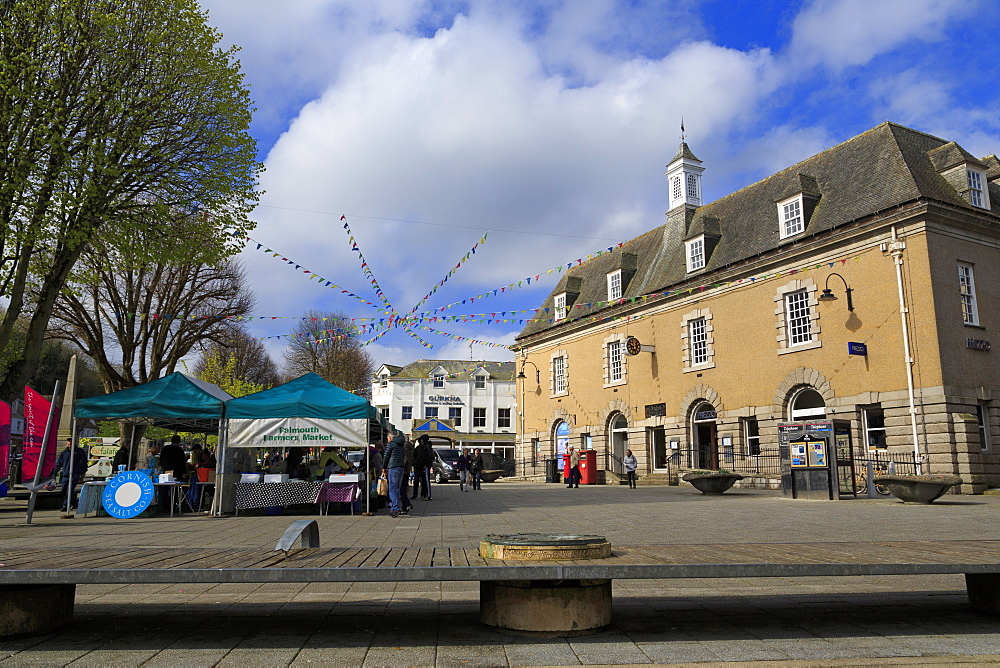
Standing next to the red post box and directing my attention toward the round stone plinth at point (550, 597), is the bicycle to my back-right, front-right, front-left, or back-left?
front-left

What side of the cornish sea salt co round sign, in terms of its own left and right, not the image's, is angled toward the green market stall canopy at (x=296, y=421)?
left

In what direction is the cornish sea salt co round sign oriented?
toward the camera

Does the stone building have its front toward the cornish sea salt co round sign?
yes

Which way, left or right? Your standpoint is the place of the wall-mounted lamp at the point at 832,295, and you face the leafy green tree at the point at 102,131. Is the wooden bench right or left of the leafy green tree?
left

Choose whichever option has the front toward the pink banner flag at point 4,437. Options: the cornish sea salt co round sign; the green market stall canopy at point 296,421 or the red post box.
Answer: the red post box

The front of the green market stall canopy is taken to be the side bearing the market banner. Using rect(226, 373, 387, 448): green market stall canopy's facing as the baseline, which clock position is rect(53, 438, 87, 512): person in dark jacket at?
The person in dark jacket is roughly at 4 o'clock from the green market stall canopy.

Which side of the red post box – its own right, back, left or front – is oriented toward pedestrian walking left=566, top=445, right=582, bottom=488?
front

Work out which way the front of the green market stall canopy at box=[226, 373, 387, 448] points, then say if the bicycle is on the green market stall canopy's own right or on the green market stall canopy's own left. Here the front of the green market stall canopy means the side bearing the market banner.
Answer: on the green market stall canopy's own left

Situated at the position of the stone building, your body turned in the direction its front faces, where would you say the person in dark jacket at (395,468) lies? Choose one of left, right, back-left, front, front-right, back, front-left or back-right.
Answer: front

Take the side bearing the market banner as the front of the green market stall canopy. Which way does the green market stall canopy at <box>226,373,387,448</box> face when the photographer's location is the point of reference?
facing the viewer

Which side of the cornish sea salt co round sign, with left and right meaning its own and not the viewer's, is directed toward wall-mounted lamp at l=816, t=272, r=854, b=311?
left

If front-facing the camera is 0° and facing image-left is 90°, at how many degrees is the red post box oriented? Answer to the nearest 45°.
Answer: approximately 45°

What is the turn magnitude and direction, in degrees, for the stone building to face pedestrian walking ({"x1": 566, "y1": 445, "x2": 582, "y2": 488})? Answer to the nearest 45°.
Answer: approximately 45° to its right
